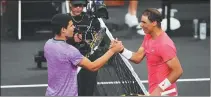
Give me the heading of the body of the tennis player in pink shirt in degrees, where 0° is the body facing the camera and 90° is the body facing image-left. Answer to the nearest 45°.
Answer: approximately 45°

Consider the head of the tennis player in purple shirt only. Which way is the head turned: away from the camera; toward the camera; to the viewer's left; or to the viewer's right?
to the viewer's right

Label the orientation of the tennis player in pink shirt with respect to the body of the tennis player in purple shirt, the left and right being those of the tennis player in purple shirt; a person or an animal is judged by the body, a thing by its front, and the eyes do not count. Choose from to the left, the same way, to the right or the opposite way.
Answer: the opposite way

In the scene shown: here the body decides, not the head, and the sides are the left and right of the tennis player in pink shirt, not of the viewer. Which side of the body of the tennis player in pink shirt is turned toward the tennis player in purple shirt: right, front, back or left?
front

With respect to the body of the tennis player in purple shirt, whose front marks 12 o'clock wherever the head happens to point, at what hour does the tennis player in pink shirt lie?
The tennis player in pink shirt is roughly at 1 o'clock from the tennis player in purple shirt.

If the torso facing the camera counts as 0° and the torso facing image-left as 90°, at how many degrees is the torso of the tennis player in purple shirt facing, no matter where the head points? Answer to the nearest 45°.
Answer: approximately 225°
